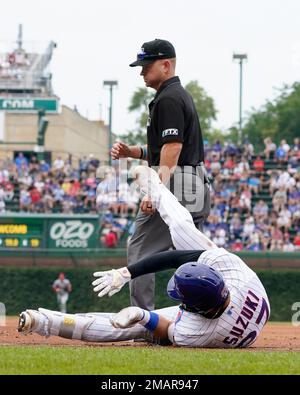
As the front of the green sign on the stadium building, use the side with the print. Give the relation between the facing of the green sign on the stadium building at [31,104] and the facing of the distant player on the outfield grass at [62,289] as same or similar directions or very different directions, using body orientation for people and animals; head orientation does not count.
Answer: same or similar directions

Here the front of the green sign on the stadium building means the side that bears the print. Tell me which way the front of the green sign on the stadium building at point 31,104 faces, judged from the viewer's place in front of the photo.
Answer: facing the viewer

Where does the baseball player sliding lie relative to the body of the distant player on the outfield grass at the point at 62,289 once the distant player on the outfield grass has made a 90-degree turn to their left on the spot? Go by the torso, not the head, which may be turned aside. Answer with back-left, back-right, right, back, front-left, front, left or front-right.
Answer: right

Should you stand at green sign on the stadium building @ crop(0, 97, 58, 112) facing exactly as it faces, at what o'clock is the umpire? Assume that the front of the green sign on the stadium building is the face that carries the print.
The umpire is roughly at 12 o'clock from the green sign on the stadium building.

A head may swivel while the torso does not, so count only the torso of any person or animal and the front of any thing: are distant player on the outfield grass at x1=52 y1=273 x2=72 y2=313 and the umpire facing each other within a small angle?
no

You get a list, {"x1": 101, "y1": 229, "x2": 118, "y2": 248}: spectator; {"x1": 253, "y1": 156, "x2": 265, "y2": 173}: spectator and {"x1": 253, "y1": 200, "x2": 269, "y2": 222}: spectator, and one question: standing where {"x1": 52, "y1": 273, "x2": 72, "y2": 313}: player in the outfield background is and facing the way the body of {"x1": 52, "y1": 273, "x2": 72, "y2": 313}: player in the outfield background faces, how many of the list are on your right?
0

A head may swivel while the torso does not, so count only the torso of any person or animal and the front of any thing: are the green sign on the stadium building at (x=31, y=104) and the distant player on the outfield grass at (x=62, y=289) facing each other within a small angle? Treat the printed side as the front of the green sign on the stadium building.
no

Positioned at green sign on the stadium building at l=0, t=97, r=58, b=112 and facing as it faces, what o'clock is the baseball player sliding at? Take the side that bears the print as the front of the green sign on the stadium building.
The baseball player sliding is roughly at 12 o'clock from the green sign on the stadium building.

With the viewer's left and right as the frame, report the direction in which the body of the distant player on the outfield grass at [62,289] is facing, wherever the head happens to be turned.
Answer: facing the viewer
